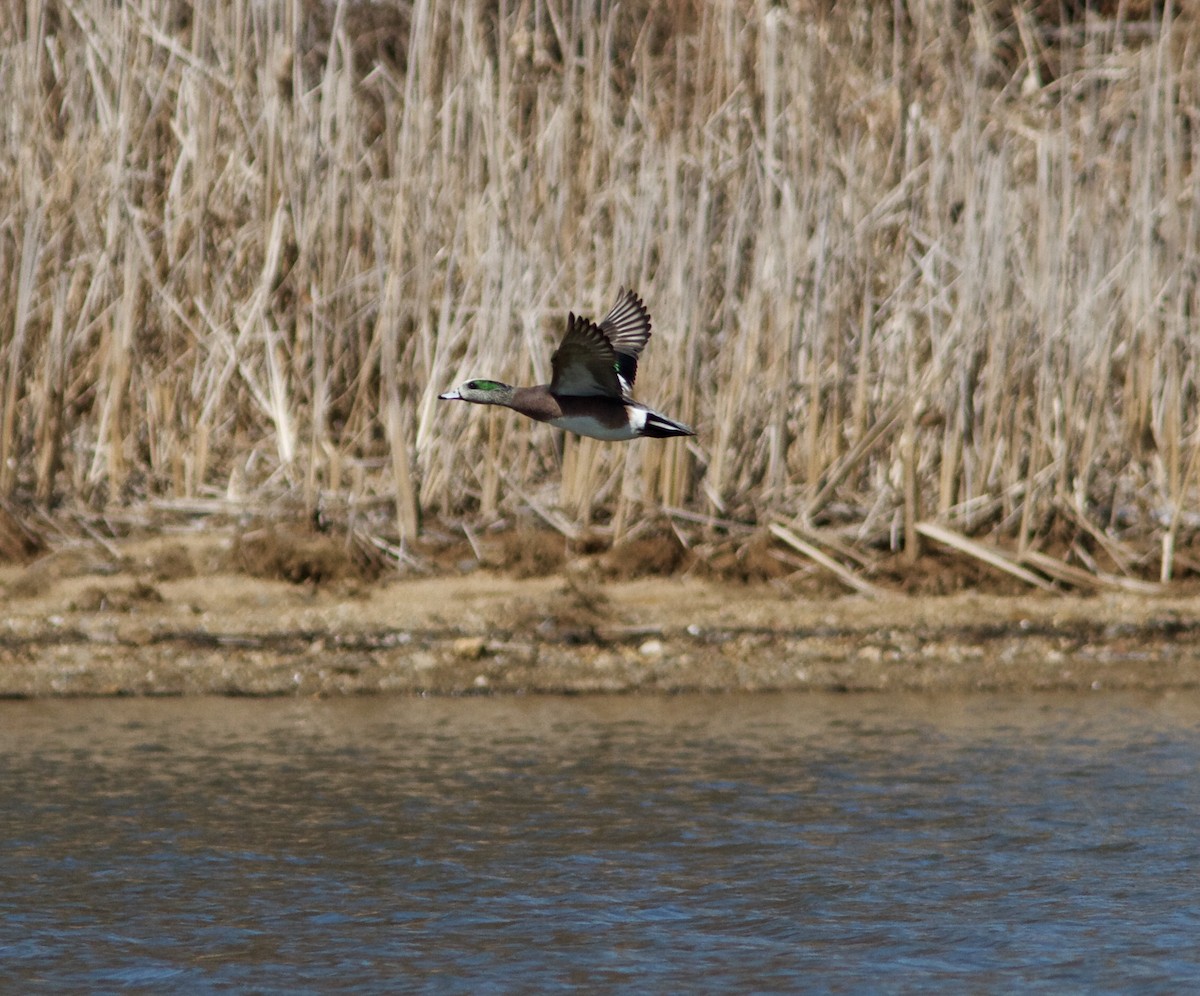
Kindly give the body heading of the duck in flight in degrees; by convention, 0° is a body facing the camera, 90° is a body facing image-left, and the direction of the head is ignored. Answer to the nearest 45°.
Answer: approximately 90°
